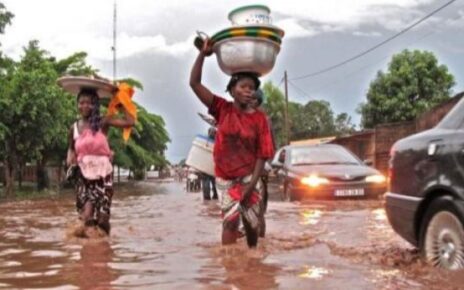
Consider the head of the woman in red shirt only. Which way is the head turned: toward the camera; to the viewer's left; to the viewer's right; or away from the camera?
toward the camera

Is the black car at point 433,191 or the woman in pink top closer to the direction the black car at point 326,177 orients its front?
the black car

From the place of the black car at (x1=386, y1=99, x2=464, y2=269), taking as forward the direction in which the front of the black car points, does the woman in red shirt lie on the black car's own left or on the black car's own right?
on the black car's own right

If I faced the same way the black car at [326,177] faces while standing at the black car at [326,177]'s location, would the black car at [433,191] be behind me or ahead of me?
ahead

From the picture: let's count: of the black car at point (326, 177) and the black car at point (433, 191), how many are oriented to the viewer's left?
0

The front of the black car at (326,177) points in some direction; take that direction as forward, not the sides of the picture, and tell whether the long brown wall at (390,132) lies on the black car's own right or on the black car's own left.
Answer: on the black car's own left

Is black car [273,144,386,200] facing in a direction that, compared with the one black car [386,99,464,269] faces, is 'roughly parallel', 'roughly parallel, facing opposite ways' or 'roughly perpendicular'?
roughly parallel

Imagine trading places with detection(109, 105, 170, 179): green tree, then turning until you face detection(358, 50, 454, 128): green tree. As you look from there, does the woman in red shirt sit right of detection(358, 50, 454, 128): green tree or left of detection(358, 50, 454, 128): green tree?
right

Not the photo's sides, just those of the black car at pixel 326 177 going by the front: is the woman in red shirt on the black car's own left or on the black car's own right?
on the black car's own right

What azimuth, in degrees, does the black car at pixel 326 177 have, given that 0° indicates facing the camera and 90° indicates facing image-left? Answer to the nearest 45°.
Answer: approximately 315°
